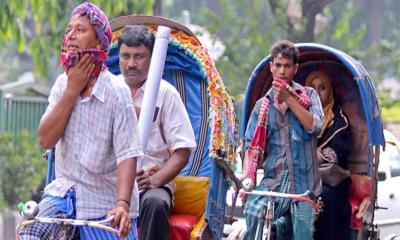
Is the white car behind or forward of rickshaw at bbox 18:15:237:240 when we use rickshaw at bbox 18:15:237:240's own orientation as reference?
behind

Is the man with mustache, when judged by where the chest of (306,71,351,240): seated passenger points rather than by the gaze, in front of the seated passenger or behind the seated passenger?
in front

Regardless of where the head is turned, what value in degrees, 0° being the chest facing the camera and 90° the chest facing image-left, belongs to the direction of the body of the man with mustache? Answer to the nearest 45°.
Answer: approximately 45°

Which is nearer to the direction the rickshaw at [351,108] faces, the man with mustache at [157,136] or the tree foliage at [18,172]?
the man with mustache

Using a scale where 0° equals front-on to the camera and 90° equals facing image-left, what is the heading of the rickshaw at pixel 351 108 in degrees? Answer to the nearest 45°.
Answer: approximately 45°

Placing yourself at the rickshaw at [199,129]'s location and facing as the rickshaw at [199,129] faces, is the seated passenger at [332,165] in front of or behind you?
behind

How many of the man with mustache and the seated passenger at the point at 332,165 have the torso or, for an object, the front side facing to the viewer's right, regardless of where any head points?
0

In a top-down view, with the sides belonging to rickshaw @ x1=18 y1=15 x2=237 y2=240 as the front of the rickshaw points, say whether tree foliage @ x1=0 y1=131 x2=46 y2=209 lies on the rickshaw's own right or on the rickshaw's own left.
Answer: on the rickshaw's own right
